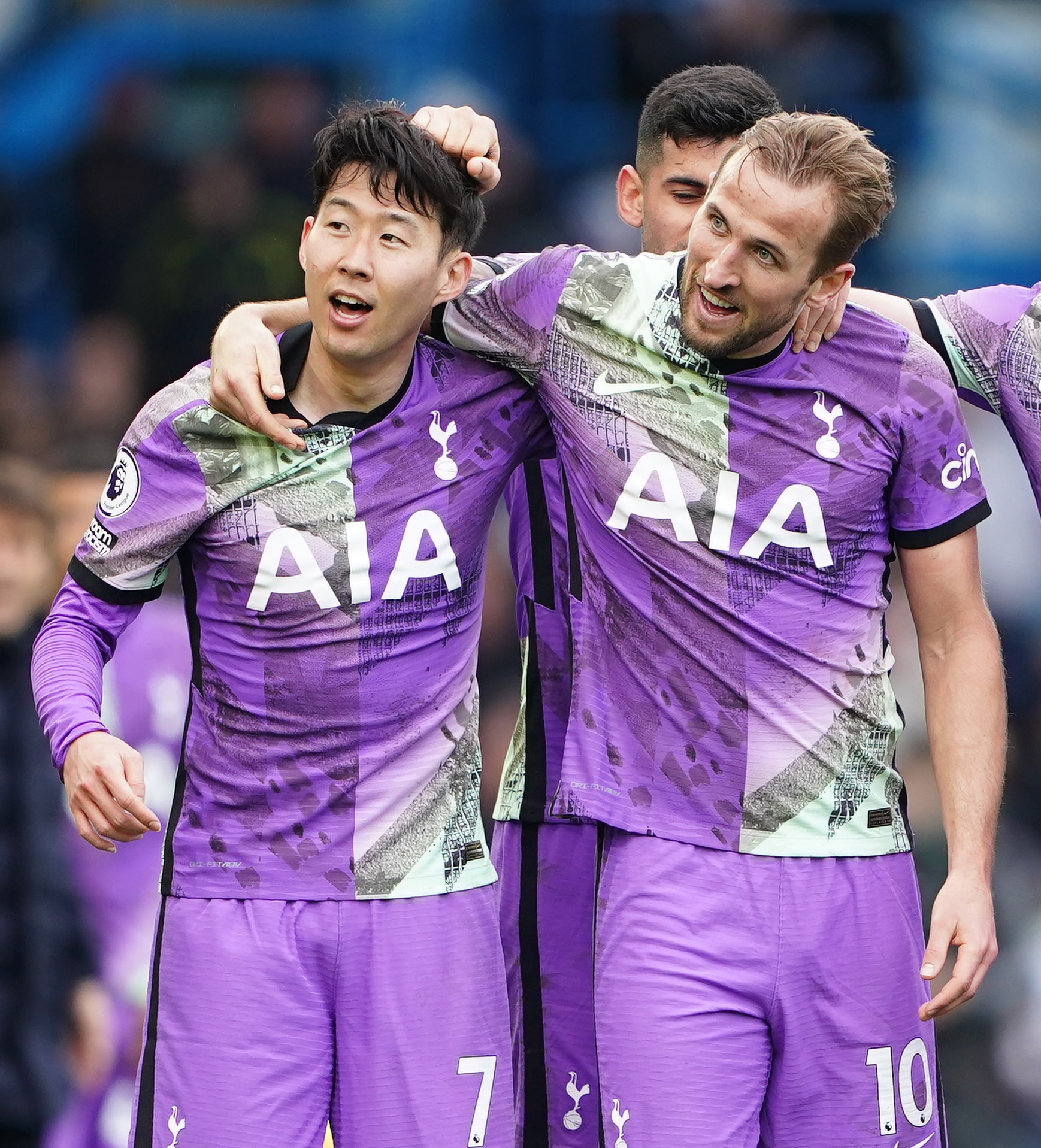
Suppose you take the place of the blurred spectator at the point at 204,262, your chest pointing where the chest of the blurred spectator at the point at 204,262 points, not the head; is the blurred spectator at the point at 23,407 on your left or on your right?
on your right

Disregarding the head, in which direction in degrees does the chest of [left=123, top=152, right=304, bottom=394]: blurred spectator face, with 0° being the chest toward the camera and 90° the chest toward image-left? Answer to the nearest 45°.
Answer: approximately 0°

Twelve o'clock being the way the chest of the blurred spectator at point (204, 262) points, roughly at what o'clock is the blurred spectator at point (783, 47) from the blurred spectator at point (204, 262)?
the blurred spectator at point (783, 47) is roughly at 9 o'clock from the blurred spectator at point (204, 262).
